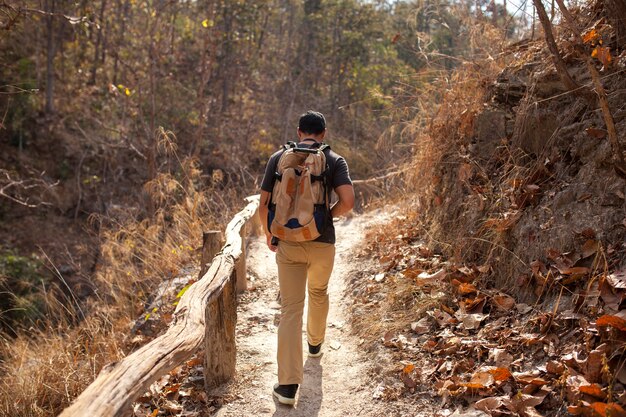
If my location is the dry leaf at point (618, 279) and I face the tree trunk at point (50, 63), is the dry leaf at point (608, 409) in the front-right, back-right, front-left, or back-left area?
back-left

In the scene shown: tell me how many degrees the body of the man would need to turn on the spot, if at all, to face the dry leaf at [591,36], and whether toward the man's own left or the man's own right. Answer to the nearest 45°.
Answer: approximately 45° to the man's own right

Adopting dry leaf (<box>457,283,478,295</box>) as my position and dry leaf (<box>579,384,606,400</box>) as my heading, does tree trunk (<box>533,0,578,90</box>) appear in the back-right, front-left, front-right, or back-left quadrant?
back-left

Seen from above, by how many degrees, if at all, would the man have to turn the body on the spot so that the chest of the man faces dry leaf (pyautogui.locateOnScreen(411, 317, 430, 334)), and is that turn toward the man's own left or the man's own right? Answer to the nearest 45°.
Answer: approximately 45° to the man's own right

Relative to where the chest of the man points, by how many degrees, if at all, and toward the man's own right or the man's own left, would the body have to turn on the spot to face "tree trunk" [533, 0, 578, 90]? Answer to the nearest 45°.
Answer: approximately 45° to the man's own right

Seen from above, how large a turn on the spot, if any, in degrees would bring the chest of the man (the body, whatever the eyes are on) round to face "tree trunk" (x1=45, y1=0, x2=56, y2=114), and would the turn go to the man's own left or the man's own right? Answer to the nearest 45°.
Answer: approximately 45° to the man's own left

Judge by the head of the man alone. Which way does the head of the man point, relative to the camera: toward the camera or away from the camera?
away from the camera

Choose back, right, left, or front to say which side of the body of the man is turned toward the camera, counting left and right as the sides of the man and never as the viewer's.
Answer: back

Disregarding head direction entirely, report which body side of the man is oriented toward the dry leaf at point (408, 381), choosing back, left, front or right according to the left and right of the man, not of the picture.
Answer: right

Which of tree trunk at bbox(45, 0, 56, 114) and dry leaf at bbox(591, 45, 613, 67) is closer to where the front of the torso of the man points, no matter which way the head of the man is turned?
the tree trunk
